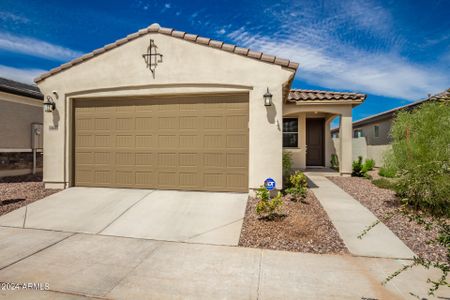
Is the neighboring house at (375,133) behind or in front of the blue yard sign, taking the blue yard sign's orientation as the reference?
behind

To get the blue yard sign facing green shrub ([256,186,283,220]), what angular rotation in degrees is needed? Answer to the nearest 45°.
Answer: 0° — it already faces it

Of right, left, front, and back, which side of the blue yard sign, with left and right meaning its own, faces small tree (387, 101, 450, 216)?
left

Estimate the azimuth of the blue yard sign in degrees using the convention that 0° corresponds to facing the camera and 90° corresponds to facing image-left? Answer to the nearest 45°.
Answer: approximately 0°

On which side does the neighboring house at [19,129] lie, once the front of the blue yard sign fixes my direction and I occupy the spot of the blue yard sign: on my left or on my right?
on my right

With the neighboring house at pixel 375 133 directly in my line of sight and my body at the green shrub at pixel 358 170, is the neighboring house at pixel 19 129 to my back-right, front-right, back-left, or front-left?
back-left

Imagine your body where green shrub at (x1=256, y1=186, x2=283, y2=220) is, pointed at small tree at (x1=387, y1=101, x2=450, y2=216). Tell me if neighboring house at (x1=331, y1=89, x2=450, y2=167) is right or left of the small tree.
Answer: left

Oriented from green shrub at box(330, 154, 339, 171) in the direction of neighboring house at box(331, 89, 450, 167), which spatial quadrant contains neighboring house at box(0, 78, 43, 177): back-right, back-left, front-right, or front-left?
back-left

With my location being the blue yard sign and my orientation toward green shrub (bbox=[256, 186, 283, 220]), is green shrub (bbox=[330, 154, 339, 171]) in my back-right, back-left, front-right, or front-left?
back-left

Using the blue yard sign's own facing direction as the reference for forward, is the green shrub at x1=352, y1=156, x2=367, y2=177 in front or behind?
behind
